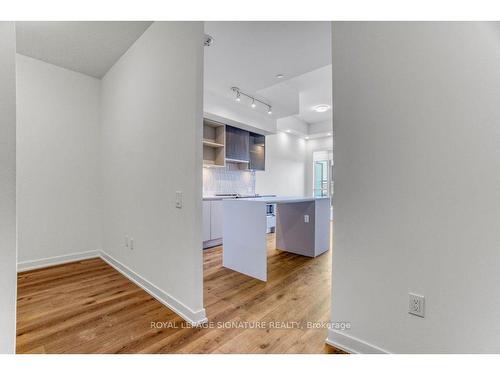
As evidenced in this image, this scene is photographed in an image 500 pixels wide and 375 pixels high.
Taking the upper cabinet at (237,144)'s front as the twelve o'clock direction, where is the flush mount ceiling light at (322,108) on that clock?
The flush mount ceiling light is roughly at 10 o'clock from the upper cabinet.

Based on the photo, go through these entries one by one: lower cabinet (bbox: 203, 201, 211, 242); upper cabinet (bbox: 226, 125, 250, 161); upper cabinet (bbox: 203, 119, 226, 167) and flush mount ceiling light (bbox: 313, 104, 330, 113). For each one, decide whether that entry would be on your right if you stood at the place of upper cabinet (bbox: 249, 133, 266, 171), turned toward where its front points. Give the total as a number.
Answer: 3

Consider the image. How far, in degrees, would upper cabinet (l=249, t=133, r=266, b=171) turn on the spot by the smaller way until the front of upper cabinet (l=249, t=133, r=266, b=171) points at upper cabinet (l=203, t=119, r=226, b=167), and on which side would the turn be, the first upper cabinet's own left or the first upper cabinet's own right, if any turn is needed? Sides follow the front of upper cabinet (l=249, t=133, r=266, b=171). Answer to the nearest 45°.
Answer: approximately 90° to the first upper cabinet's own right

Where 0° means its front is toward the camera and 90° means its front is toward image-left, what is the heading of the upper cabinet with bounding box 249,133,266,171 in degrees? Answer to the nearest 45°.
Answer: approximately 315°

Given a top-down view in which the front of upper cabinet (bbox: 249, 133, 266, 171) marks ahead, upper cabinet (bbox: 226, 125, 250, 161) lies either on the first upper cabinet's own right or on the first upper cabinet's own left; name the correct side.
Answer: on the first upper cabinet's own right

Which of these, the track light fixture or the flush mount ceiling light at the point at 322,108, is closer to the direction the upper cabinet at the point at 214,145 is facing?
the track light fixture

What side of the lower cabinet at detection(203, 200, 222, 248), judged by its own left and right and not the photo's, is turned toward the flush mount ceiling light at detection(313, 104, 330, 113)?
left

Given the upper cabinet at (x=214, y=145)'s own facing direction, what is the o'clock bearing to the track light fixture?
The track light fixture is roughly at 12 o'clock from the upper cabinet.
